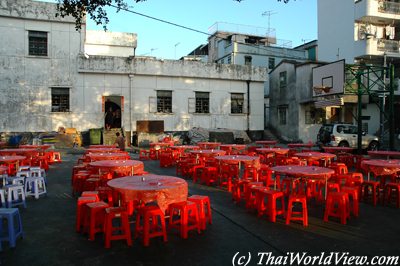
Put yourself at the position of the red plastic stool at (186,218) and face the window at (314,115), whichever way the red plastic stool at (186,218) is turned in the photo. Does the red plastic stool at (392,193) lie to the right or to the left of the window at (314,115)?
right

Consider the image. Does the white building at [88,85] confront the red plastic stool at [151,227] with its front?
yes

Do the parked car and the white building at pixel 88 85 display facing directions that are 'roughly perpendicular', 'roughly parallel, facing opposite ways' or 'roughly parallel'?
roughly perpendicular

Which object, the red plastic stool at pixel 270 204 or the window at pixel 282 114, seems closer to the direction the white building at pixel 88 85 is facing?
the red plastic stool

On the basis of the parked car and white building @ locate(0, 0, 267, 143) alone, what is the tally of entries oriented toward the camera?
1

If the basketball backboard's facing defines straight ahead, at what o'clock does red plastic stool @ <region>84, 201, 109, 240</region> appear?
The red plastic stool is roughly at 11 o'clock from the basketball backboard.

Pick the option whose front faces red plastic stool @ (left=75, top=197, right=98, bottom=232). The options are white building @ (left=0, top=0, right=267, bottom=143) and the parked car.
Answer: the white building
